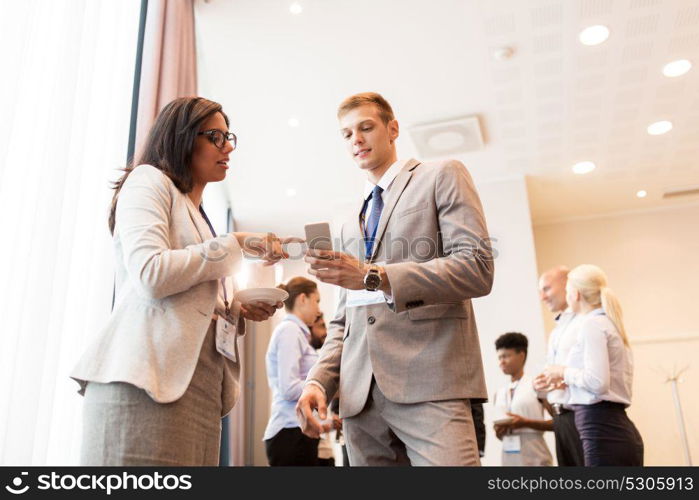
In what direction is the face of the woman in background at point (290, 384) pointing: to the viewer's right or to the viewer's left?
to the viewer's right

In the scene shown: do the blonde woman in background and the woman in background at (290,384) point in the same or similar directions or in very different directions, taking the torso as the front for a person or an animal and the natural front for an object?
very different directions

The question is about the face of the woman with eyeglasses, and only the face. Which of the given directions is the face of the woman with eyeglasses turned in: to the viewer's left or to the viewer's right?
to the viewer's right

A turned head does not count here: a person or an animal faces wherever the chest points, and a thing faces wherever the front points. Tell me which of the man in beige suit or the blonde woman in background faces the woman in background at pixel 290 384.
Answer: the blonde woman in background

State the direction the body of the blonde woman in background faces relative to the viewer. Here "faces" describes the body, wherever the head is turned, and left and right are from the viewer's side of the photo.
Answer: facing to the left of the viewer

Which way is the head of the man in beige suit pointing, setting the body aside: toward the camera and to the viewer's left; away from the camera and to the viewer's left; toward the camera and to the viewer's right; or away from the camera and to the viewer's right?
toward the camera and to the viewer's left

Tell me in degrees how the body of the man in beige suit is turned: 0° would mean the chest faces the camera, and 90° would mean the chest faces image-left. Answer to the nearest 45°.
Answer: approximately 45°

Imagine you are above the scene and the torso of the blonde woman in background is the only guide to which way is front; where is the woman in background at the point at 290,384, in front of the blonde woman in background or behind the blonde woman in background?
in front

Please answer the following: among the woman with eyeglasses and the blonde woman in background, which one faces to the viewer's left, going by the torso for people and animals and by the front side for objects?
the blonde woman in background

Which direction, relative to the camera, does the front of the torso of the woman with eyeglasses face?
to the viewer's right
